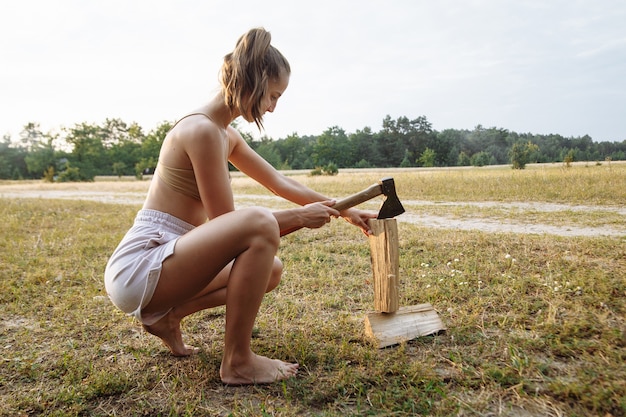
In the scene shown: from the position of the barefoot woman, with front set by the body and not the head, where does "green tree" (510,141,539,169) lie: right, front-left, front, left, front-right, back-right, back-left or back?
front-left

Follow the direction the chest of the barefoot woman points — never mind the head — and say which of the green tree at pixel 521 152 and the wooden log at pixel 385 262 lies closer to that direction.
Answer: the wooden log

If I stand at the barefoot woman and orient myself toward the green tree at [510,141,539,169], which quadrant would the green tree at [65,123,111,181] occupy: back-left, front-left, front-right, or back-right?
front-left

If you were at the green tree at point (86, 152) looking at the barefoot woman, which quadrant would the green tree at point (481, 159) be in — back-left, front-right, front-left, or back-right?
front-left

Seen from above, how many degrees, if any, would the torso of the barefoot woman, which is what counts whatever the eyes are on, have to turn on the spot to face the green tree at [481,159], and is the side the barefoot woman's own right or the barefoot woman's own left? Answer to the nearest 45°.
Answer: approximately 45° to the barefoot woman's own left

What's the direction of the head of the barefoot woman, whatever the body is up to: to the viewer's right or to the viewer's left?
to the viewer's right

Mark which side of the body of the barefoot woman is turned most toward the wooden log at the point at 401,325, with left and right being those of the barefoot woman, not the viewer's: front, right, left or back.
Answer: front

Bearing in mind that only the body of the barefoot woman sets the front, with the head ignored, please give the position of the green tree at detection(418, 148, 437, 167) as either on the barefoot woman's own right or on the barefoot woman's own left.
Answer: on the barefoot woman's own left

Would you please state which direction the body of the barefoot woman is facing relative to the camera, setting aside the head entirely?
to the viewer's right

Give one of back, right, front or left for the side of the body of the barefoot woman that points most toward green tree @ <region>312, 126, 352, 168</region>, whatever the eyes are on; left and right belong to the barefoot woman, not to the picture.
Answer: left

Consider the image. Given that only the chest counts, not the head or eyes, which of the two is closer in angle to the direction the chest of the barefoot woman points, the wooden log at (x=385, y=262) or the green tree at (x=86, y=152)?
the wooden log

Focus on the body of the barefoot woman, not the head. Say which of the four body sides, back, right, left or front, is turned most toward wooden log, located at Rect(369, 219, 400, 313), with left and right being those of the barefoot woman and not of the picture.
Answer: front
